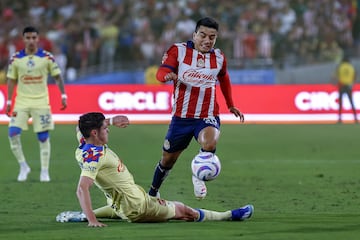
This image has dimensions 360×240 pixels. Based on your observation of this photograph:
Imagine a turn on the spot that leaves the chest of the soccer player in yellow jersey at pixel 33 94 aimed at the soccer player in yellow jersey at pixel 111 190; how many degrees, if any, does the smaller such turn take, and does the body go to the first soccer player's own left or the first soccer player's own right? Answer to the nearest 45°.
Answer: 0° — they already face them

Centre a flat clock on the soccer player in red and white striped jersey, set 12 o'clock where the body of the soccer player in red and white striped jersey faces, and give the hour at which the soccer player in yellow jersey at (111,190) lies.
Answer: The soccer player in yellow jersey is roughly at 1 o'clock from the soccer player in red and white striped jersey.

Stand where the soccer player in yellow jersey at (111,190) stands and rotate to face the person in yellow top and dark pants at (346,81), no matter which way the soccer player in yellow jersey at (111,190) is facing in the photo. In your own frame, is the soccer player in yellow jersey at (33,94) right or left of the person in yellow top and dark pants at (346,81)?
left

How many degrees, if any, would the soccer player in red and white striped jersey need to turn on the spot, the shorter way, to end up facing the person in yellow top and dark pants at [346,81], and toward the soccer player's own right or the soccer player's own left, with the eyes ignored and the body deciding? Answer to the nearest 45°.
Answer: approximately 180°

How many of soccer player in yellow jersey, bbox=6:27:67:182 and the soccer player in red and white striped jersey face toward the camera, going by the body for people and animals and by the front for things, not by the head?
2

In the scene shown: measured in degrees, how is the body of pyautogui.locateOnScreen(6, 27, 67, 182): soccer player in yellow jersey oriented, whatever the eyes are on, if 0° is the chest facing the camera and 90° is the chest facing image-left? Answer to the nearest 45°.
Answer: approximately 0°
